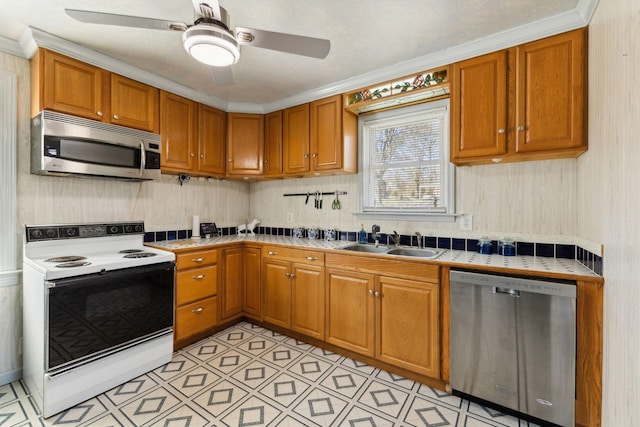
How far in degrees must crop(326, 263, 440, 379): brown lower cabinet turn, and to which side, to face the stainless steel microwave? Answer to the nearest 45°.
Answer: approximately 45° to its right

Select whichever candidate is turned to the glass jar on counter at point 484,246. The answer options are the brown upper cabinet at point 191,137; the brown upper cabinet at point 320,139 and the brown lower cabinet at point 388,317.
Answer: the brown upper cabinet at point 191,137

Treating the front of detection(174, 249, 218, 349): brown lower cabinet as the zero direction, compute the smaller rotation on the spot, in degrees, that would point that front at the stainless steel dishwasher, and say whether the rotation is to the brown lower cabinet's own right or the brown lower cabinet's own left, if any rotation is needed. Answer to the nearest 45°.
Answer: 0° — it already faces it

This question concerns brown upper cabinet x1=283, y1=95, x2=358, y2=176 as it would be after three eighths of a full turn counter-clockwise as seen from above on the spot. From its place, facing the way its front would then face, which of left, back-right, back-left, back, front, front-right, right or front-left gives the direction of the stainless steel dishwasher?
front-right

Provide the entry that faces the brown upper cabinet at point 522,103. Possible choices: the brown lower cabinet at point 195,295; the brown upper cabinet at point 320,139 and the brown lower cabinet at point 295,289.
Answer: the brown lower cabinet at point 195,295

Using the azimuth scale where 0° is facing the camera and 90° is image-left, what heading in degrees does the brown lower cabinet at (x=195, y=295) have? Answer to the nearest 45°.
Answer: approximately 315°

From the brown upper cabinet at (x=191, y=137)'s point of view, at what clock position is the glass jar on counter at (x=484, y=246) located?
The glass jar on counter is roughly at 12 o'clock from the brown upper cabinet.

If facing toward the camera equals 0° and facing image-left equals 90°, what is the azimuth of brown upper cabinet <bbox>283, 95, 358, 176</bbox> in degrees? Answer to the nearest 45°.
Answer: approximately 45°

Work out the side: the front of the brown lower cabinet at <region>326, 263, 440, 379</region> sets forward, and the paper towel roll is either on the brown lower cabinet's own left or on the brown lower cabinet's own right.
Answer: on the brown lower cabinet's own right

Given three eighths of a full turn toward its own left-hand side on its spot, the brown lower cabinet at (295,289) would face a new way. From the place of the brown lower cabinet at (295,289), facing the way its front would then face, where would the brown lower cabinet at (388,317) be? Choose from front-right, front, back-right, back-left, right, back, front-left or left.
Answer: front-right
